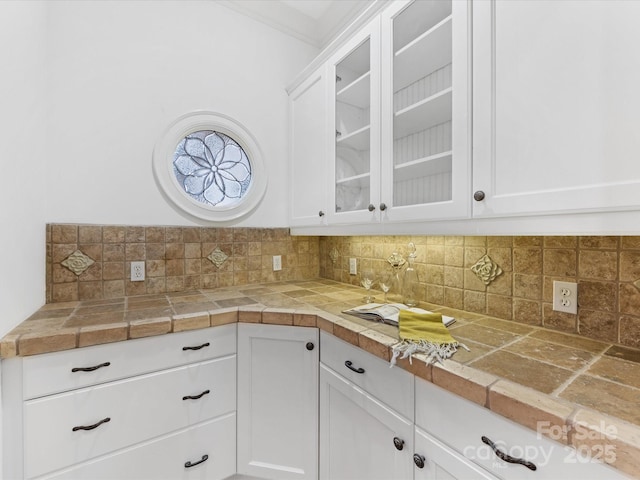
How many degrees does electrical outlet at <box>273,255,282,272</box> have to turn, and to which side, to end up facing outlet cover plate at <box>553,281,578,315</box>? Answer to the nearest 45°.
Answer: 0° — it already faces it

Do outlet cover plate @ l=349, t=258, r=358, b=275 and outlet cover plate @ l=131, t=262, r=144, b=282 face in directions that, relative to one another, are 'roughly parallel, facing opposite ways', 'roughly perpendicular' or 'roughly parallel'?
roughly perpendicular

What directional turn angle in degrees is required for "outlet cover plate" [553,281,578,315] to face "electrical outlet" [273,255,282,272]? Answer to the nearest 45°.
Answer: approximately 90° to its right

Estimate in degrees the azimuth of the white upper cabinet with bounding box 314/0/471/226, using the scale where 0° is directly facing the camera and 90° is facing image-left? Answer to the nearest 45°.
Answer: approximately 45°

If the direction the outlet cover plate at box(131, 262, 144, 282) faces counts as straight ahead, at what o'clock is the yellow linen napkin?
The yellow linen napkin is roughly at 11 o'clock from the outlet cover plate.
